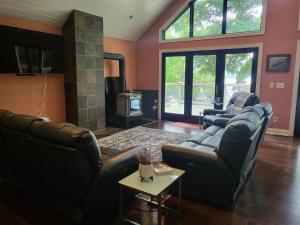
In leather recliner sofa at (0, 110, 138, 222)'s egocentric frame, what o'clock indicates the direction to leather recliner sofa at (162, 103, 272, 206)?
leather recliner sofa at (162, 103, 272, 206) is roughly at 2 o'clock from leather recliner sofa at (0, 110, 138, 222).

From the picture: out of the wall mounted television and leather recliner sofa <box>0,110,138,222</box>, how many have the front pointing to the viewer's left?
0

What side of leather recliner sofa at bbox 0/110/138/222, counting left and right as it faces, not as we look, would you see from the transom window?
front

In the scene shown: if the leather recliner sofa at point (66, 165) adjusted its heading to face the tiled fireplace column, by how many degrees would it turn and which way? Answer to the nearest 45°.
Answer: approximately 45° to its left

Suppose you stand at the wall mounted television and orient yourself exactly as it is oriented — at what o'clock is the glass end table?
The glass end table is roughly at 1 o'clock from the wall mounted television.

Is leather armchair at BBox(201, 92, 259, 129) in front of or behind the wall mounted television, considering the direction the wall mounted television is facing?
in front

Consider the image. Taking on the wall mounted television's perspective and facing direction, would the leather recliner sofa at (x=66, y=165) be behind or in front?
in front

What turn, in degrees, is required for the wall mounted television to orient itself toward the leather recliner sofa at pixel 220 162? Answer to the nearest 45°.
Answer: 0° — it already faces it

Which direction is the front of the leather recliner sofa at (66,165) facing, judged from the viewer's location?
facing away from the viewer and to the right of the viewer

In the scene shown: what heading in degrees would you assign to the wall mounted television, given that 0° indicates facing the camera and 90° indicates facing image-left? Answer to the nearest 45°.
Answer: approximately 315°

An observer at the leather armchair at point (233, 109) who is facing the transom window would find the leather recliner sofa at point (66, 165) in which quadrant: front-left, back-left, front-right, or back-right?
back-left

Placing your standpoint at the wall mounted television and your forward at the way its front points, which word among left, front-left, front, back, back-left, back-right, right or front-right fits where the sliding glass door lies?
front-left
